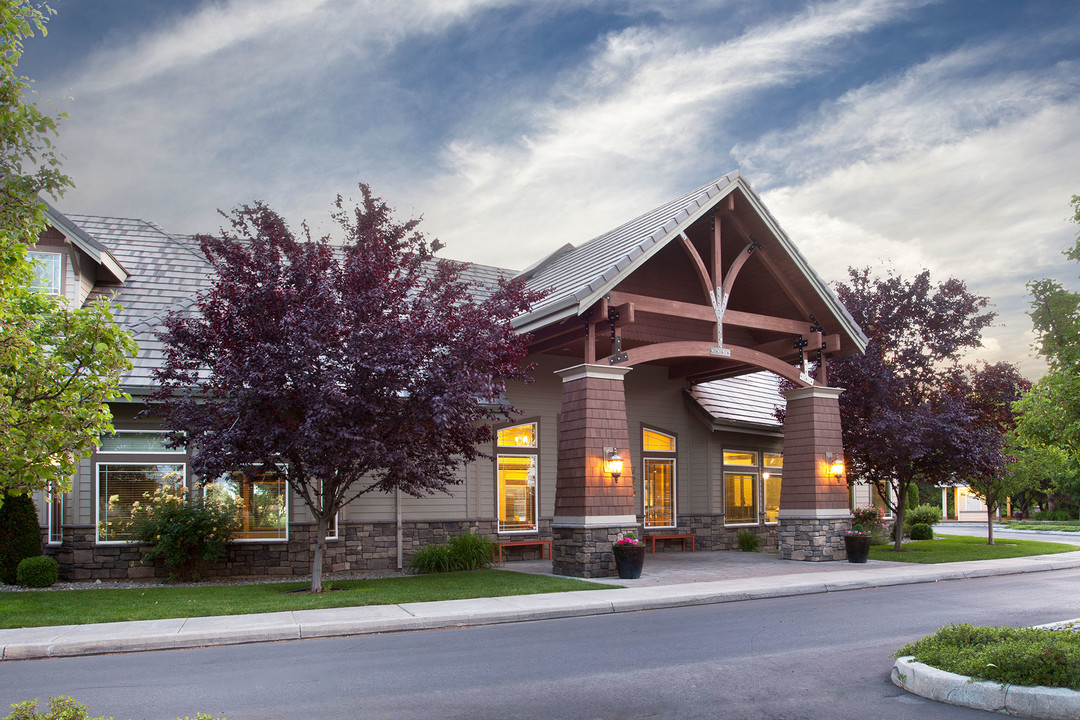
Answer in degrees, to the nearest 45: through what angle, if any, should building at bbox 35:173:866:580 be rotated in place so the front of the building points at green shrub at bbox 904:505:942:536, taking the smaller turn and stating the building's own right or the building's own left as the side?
approximately 90° to the building's own left

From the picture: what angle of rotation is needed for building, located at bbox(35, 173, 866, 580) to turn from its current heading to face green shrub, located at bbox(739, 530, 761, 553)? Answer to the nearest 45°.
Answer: approximately 90° to its left

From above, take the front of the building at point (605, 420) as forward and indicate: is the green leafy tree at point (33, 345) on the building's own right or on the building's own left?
on the building's own right

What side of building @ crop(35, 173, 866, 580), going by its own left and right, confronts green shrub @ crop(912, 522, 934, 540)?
left

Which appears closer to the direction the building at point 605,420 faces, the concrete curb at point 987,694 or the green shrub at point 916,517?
the concrete curb

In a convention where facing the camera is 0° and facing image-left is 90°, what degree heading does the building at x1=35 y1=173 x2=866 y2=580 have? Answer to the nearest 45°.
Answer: approximately 315°

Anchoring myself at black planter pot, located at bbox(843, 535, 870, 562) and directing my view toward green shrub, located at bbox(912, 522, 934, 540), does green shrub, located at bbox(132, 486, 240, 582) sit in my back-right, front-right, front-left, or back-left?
back-left

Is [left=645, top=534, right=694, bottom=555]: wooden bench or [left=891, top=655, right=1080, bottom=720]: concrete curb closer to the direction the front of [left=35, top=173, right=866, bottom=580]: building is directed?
the concrete curb
